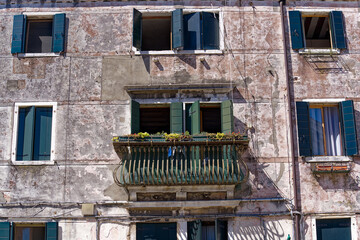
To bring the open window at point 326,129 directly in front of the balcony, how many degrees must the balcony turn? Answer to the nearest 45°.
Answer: approximately 90° to its left

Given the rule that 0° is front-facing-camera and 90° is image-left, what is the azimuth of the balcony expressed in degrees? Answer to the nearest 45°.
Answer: approximately 0°

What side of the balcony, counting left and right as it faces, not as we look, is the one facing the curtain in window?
left
